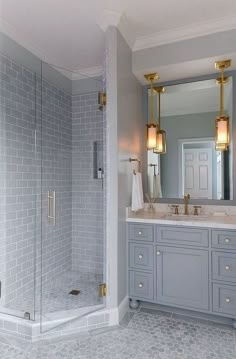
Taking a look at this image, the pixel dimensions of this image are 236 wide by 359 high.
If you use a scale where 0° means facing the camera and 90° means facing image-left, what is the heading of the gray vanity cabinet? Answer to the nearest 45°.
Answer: approximately 45°

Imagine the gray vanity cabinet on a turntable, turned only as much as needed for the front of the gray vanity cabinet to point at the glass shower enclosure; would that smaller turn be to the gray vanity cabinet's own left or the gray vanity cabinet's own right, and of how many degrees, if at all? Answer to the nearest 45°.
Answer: approximately 45° to the gray vanity cabinet's own right
